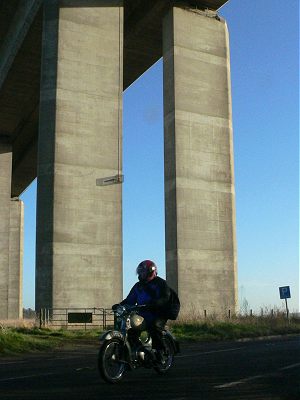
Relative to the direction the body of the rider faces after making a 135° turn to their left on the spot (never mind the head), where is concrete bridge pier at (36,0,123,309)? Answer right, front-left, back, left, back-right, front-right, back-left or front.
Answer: left

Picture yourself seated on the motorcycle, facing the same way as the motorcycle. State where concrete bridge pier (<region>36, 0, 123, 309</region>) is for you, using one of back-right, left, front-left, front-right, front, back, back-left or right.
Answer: back-right

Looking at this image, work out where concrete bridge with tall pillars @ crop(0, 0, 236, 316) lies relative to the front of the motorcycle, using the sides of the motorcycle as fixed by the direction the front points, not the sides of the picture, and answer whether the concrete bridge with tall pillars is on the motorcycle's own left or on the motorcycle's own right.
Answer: on the motorcycle's own right

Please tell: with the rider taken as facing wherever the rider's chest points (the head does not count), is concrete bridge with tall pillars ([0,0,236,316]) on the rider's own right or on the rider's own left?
on the rider's own right

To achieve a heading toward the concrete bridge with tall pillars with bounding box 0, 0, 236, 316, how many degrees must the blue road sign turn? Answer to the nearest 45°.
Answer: approximately 90° to its right

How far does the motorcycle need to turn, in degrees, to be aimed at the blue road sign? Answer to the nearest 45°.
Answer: approximately 135° to its right

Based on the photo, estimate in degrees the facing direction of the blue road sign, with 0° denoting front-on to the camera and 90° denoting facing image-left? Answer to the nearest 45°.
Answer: approximately 0°

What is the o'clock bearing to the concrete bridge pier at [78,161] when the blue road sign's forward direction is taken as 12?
The concrete bridge pier is roughly at 2 o'clock from the blue road sign.
